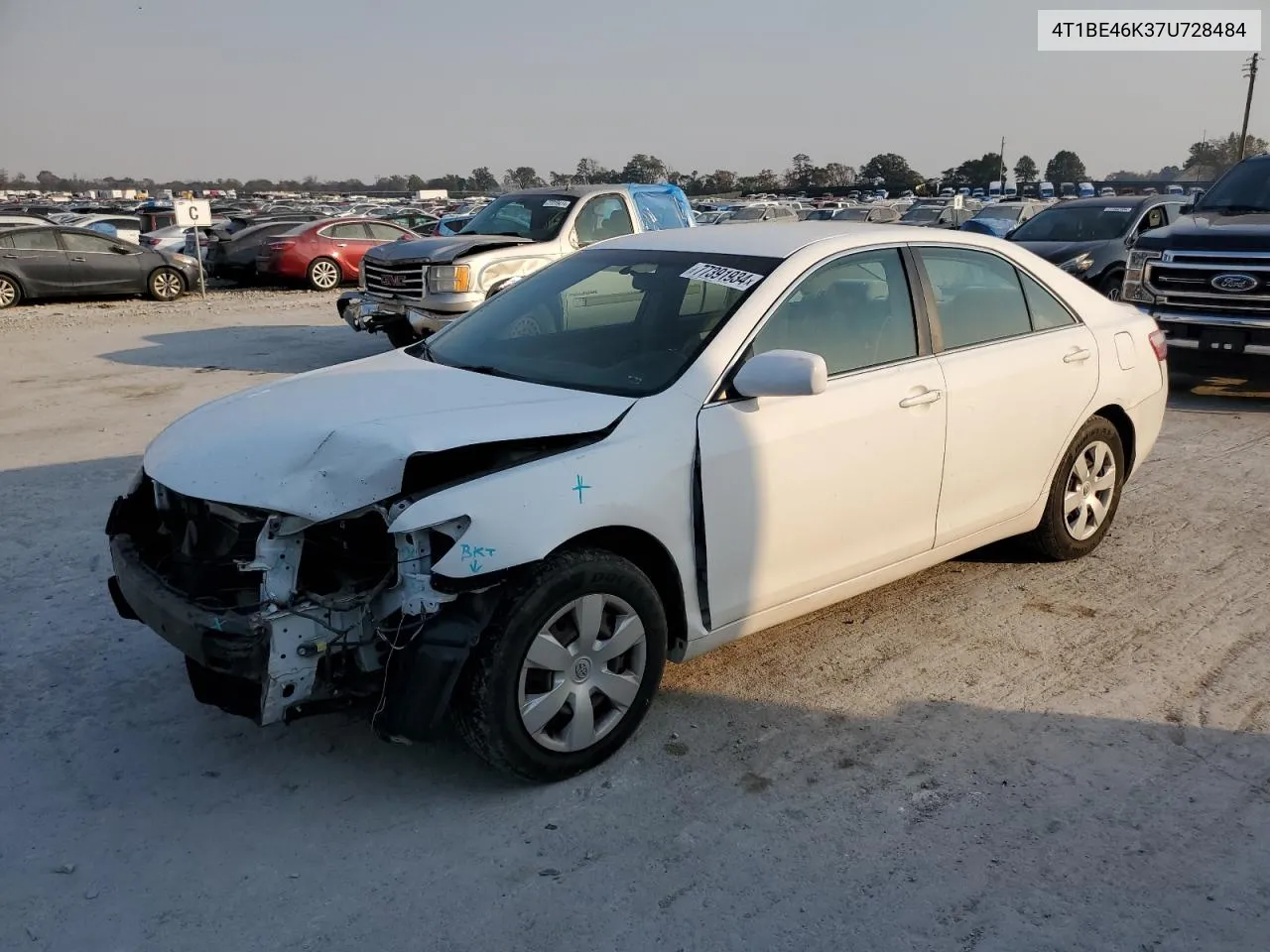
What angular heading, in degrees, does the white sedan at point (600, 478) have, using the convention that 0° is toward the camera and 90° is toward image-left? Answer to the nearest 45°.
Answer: approximately 45°

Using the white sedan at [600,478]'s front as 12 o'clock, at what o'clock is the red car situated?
The red car is roughly at 4 o'clock from the white sedan.

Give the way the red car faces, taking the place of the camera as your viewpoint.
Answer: facing away from the viewer and to the right of the viewer

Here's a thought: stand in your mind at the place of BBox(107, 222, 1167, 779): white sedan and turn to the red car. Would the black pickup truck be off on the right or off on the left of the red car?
right

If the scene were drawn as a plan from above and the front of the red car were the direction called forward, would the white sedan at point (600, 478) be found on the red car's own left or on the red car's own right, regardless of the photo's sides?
on the red car's own right

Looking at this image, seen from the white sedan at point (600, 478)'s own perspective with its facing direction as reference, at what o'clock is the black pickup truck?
The black pickup truck is roughly at 6 o'clock from the white sedan.
